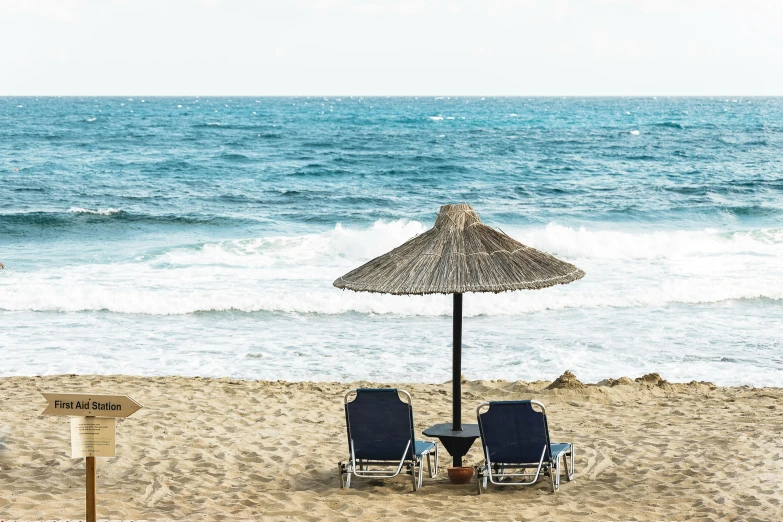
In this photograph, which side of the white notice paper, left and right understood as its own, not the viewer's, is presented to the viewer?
front

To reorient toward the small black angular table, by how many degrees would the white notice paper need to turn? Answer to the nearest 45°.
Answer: approximately 135° to its left
